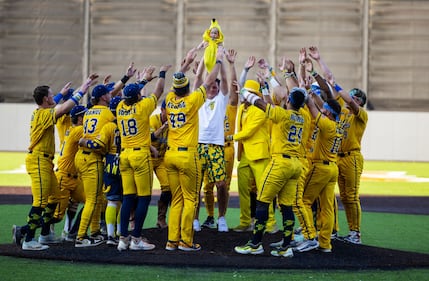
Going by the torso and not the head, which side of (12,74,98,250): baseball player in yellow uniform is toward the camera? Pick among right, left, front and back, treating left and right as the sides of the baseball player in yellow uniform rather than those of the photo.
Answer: right

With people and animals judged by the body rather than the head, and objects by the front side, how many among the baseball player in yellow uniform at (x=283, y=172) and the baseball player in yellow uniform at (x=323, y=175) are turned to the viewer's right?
0

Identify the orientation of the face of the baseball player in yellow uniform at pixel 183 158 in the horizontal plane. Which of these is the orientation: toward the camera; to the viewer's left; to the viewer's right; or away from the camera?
away from the camera

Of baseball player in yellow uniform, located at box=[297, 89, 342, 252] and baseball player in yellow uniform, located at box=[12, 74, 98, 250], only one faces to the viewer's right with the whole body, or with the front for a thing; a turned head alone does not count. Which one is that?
baseball player in yellow uniform, located at box=[12, 74, 98, 250]

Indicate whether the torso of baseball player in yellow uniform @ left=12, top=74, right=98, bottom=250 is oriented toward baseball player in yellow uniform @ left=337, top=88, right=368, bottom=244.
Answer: yes

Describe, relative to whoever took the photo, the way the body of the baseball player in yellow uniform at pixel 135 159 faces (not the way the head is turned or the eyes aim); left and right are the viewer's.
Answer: facing away from the viewer and to the right of the viewer

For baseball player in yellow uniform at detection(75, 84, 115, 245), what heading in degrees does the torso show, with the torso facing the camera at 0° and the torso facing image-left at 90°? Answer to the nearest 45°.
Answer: approximately 225°

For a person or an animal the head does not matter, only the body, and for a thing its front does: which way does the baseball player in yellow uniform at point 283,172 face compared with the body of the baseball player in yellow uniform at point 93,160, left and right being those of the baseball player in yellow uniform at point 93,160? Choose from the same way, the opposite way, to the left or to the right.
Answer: to the left

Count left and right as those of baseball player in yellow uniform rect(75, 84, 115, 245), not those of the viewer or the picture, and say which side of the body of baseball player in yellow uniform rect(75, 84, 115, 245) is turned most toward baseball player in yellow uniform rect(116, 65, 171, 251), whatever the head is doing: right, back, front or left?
right
